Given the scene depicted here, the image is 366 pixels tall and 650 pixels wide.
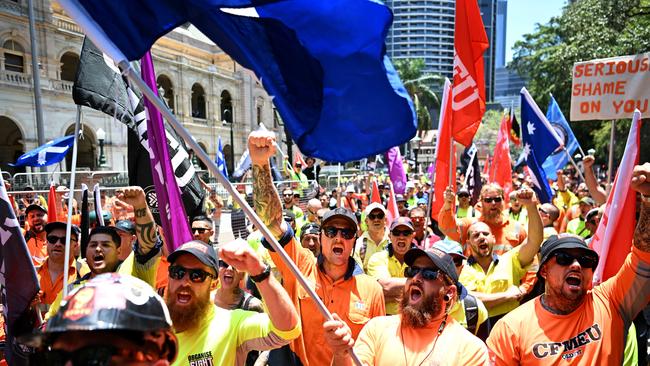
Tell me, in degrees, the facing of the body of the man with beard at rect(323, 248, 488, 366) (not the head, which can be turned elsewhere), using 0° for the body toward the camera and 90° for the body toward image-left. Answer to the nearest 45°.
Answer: approximately 45°

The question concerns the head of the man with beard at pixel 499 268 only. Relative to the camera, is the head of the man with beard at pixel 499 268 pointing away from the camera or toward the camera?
toward the camera

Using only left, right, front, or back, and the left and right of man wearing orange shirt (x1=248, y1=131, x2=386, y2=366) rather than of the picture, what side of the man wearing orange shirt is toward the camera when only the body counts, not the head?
front

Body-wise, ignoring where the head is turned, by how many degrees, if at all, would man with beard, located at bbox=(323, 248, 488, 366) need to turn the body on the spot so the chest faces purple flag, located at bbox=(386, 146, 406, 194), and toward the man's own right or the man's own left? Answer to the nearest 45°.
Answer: approximately 135° to the man's own right

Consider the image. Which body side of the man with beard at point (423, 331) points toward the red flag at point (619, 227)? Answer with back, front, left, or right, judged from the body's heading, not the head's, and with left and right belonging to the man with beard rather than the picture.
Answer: back

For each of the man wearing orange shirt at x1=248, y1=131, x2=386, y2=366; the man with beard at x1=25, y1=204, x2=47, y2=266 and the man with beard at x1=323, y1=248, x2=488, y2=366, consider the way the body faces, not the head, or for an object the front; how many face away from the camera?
0

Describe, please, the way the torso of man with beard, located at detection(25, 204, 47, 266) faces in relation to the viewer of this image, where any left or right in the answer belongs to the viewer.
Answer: facing the viewer and to the right of the viewer

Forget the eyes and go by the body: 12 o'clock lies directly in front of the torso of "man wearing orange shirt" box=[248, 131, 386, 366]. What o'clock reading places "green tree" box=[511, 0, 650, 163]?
The green tree is roughly at 7 o'clock from the man wearing orange shirt.

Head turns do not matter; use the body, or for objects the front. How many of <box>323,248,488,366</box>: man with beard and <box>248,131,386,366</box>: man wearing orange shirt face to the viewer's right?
0

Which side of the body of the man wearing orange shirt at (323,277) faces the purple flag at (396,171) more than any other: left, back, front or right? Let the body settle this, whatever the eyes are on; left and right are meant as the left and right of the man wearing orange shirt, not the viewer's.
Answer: back

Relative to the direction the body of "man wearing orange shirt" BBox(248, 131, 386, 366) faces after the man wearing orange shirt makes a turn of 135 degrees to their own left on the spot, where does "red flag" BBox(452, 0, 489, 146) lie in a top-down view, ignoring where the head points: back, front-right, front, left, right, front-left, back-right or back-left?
front

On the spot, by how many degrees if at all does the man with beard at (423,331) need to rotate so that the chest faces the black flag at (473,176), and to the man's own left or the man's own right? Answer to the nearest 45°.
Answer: approximately 135° to the man's own right

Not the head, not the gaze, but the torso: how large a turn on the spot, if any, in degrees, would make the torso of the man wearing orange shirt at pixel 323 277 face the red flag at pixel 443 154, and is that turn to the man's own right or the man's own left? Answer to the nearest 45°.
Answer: approximately 135° to the man's own left

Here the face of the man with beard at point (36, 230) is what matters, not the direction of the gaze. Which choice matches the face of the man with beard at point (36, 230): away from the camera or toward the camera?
toward the camera
